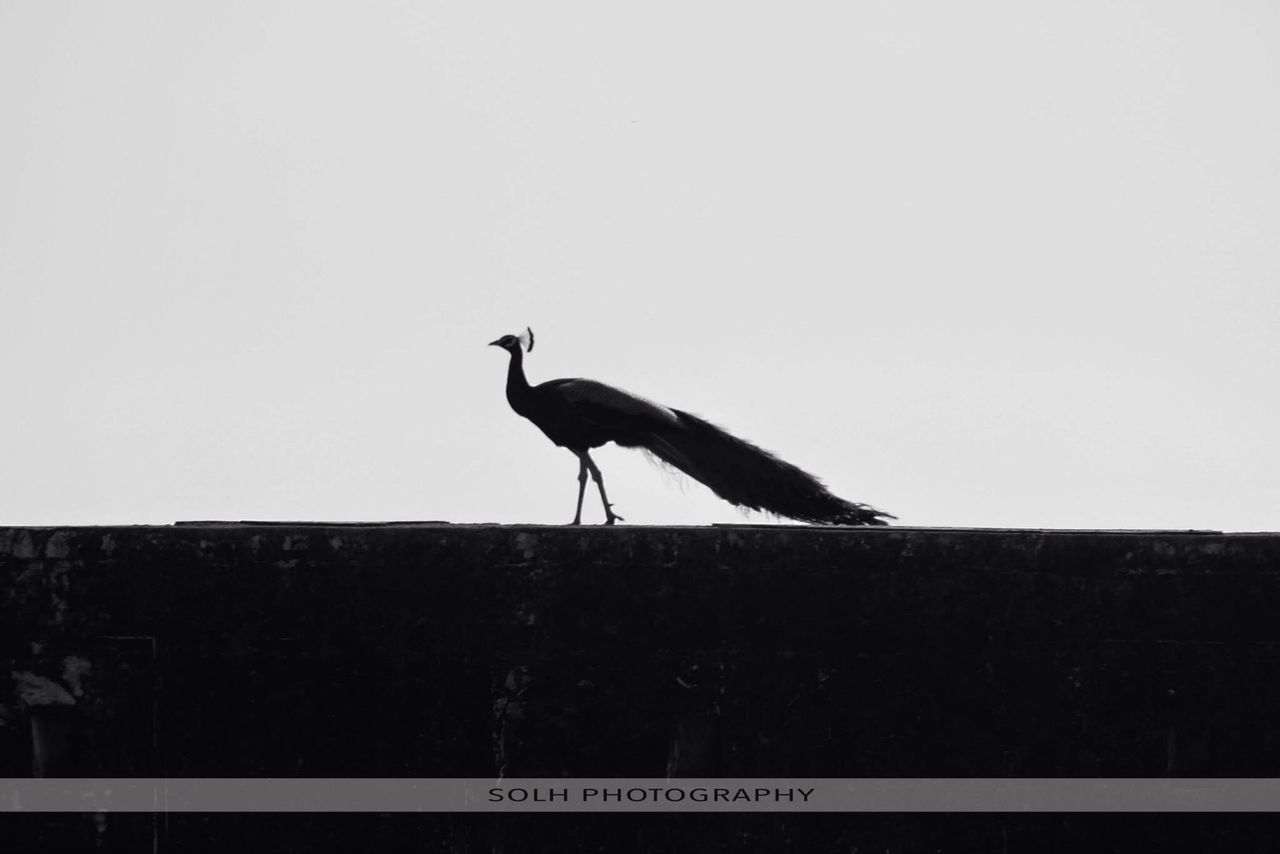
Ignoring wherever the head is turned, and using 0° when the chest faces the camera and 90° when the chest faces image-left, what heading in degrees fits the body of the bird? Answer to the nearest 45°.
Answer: approximately 90°
